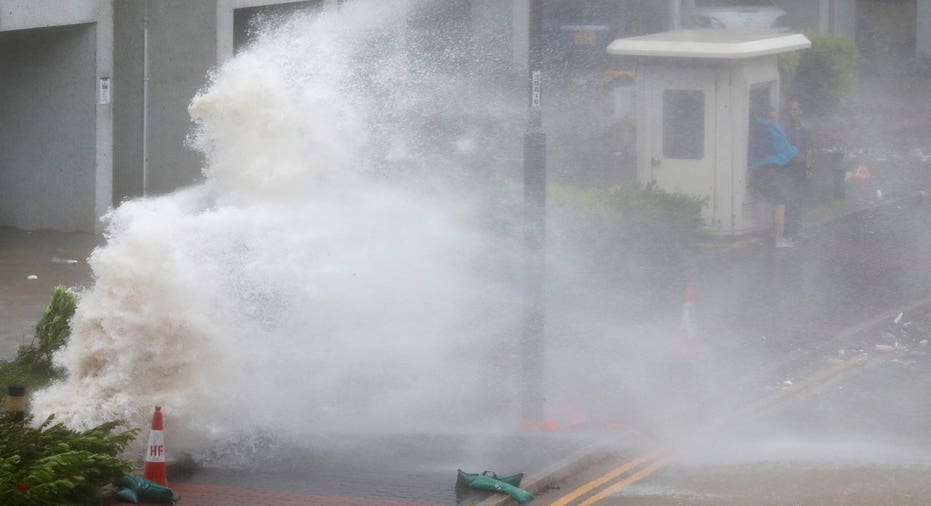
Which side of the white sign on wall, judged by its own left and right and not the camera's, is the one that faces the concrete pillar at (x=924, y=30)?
left

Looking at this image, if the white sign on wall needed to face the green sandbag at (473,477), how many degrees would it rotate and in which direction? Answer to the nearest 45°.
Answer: approximately 45° to its right

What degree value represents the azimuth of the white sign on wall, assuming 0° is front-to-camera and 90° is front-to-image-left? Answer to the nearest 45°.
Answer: approximately 315°

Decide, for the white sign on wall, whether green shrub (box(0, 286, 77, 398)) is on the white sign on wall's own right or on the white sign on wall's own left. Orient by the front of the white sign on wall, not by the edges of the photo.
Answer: on the white sign on wall's own right

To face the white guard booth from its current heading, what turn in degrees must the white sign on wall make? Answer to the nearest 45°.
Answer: approximately 45° to its left

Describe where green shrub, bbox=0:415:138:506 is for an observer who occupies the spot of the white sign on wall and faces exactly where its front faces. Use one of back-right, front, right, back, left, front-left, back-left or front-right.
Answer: front-right

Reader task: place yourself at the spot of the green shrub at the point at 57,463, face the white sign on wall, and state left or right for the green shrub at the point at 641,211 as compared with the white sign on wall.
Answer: right

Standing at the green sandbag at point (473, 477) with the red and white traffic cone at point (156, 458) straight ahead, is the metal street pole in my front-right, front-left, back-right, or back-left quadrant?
back-right

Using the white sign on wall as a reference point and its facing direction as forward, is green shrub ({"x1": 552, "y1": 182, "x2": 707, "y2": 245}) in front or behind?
in front

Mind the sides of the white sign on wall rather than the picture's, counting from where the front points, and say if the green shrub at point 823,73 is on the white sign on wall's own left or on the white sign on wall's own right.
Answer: on the white sign on wall's own left
